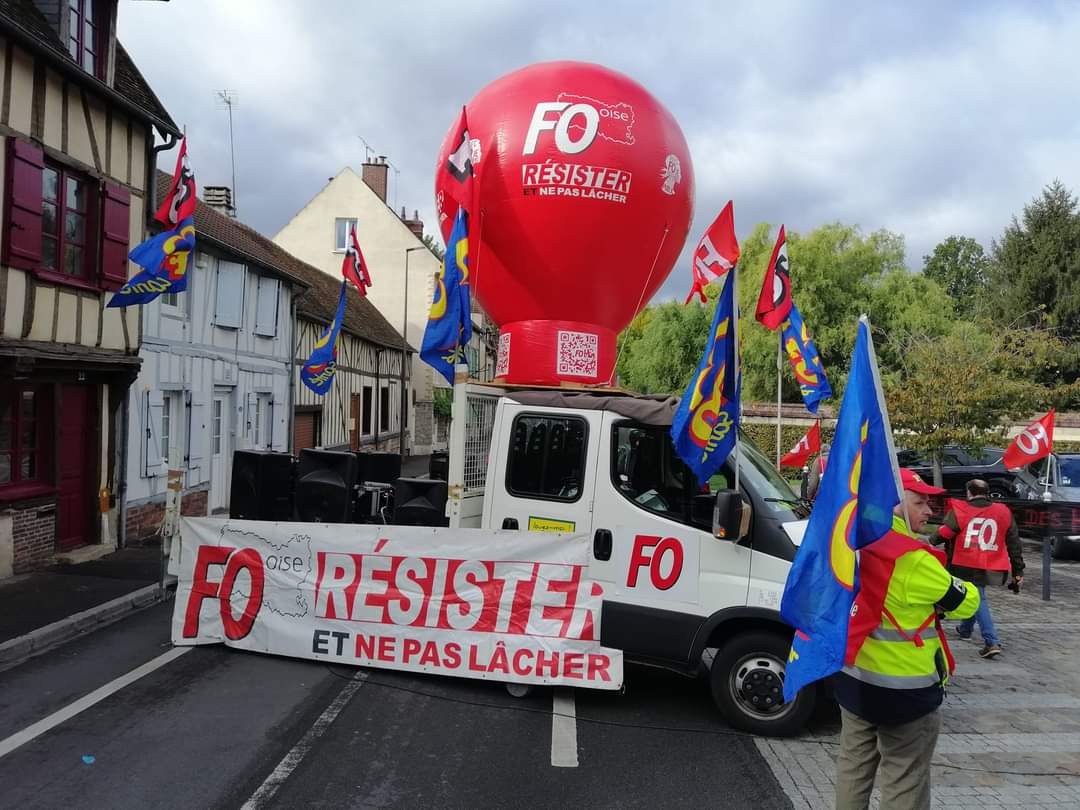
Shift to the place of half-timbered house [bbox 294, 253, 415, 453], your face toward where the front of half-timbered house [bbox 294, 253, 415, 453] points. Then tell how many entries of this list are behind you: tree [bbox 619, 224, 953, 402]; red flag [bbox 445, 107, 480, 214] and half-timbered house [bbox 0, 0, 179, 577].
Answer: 0

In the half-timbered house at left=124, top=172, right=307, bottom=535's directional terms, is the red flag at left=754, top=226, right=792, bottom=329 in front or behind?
in front

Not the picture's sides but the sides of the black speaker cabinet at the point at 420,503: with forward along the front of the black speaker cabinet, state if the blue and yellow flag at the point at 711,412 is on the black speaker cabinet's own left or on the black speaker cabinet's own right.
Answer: on the black speaker cabinet's own left

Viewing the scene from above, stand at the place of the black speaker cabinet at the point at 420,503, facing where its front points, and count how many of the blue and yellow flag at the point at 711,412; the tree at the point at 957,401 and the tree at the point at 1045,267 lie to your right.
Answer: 0

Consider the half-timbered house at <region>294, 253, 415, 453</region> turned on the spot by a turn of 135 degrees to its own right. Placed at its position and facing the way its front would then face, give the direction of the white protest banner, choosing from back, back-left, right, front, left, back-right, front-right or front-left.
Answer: left

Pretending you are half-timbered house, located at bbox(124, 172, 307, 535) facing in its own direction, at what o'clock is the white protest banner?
The white protest banner is roughly at 1 o'clock from the half-timbered house.

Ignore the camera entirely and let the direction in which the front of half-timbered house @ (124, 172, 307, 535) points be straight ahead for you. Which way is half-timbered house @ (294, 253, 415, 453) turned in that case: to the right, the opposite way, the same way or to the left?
the same way

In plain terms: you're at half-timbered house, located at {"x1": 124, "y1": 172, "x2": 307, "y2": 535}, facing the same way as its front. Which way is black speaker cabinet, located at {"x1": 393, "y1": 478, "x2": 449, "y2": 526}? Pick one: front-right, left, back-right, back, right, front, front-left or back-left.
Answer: front-right

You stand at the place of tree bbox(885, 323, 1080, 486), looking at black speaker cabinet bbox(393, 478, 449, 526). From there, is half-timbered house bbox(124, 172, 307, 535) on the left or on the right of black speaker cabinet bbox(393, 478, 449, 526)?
right

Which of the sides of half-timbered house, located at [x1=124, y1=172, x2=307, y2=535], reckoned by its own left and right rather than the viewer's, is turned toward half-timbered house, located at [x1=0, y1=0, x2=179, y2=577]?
right

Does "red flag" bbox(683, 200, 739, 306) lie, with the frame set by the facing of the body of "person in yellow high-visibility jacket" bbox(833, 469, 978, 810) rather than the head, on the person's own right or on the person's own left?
on the person's own left

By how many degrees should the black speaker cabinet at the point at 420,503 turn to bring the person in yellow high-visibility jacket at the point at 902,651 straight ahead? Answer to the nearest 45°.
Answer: approximately 45° to its left

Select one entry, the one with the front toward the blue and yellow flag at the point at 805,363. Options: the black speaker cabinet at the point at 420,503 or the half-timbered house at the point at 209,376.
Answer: the half-timbered house

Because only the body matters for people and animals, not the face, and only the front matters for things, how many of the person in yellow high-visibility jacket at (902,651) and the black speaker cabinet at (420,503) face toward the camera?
1

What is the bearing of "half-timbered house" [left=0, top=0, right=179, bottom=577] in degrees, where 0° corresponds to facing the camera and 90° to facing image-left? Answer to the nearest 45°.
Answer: approximately 315°

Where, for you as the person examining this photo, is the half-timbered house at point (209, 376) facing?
facing the viewer and to the right of the viewer

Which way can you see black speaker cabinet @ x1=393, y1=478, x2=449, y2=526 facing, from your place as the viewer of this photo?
facing the viewer

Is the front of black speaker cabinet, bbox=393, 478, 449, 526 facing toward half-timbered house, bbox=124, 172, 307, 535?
no
